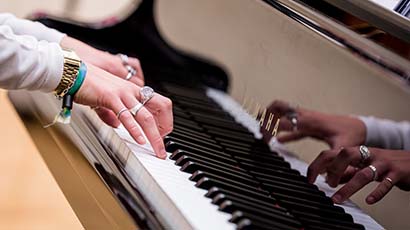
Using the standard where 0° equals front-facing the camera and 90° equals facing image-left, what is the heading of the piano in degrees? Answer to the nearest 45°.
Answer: approximately 45°
